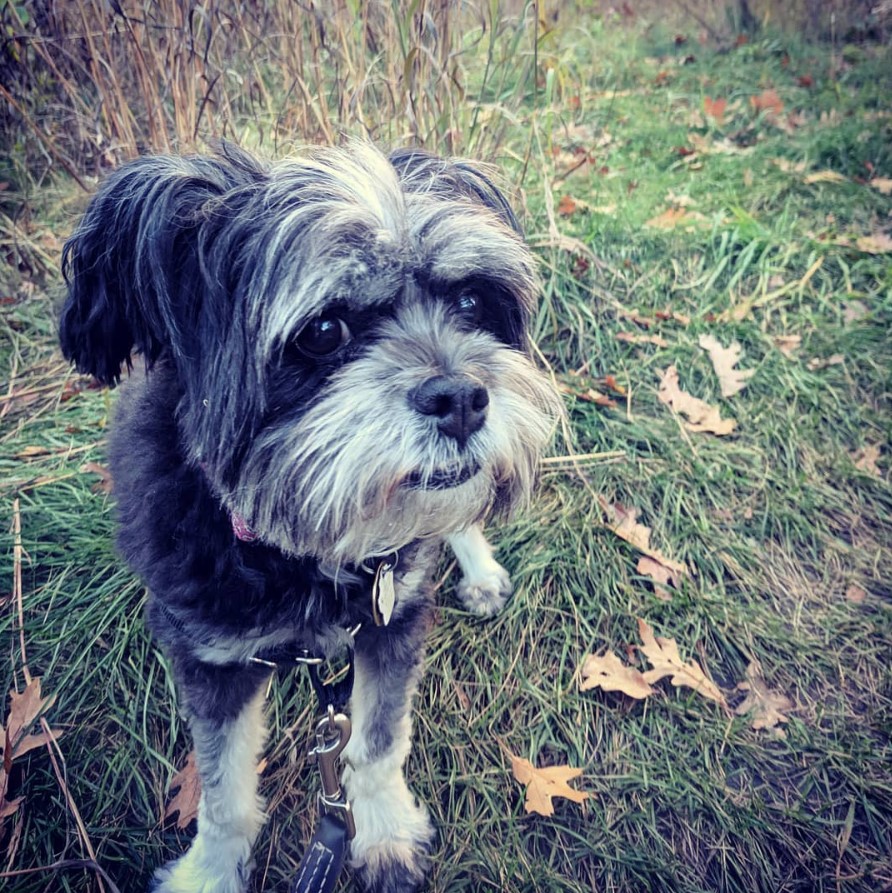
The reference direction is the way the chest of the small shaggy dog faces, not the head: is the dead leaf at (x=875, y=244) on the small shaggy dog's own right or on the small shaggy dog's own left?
on the small shaggy dog's own left

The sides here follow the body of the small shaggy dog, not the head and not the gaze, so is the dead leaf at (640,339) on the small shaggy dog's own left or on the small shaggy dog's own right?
on the small shaggy dog's own left

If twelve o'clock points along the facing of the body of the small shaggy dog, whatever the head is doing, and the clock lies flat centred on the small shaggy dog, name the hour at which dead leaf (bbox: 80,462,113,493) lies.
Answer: The dead leaf is roughly at 5 o'clock from the small shaggy dog.

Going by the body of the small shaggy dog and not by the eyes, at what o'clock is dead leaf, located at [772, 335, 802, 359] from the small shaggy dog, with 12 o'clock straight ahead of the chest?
The dead leaf is roughly at 8 o'clock from the small shaggy dog.

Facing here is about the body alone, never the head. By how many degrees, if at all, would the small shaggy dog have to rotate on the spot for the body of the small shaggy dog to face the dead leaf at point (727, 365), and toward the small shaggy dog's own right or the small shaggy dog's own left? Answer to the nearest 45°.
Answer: approximately 135° to the small shaggy dog's own left

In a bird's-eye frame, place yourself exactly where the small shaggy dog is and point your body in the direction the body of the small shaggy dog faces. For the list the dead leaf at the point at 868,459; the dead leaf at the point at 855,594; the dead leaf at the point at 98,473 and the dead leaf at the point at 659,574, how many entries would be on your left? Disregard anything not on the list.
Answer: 3

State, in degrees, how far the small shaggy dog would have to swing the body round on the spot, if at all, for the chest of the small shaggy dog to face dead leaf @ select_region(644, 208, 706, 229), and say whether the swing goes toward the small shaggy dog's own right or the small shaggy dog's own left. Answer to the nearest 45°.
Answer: approximately 135° to the small shaggy dog's own left

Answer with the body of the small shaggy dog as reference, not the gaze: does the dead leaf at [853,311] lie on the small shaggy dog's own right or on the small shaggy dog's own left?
on the small shaggy dog's own left

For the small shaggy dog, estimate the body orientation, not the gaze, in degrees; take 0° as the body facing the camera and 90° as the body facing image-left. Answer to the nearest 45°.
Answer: approximately 0°

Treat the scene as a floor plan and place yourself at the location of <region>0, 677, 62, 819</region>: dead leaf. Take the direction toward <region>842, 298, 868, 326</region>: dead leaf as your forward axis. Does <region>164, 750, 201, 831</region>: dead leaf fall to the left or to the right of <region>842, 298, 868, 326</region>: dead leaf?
right

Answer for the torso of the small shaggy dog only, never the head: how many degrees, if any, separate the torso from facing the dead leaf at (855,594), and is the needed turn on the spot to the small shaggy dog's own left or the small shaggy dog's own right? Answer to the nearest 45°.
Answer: approximately 90° to the small shaggy dog's own left
